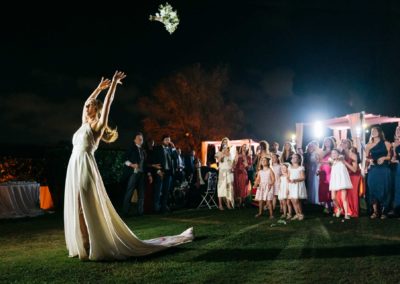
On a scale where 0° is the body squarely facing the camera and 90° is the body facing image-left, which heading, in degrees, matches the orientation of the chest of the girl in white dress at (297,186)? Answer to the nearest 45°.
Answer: approximately 45°

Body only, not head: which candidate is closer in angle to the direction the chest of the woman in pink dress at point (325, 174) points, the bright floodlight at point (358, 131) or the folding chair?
the folding chair

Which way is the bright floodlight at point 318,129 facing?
toward the camera

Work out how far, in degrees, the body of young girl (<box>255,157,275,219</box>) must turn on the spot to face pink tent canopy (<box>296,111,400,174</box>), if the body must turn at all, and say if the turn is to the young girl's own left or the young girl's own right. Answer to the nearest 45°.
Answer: approximately 135° to the young girl's own left

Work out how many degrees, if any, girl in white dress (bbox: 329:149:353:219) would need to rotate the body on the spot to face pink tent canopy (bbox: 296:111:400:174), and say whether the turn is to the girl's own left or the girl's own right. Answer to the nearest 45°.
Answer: approximately 135° to the girl's own right

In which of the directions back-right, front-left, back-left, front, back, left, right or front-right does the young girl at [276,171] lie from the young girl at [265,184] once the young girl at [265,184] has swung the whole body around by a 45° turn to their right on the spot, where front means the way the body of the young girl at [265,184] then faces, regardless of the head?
back

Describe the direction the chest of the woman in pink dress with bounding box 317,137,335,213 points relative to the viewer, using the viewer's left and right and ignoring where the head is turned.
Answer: facing the viewer and to the left of the viewer
